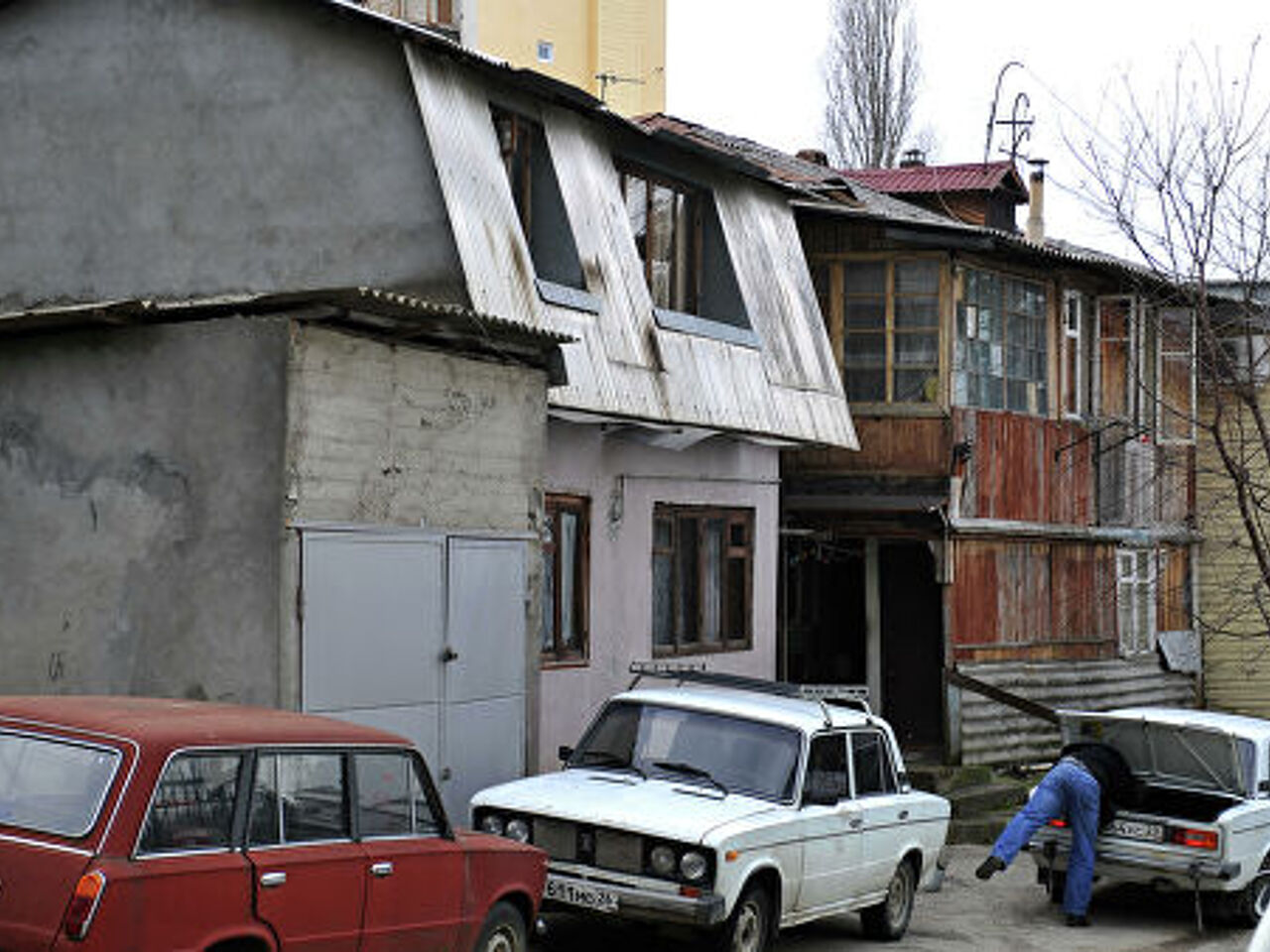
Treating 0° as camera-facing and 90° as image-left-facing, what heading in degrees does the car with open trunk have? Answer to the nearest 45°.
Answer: approximately 225°

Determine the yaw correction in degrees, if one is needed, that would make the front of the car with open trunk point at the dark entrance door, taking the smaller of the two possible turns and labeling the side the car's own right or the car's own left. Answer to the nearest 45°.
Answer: approximately 90° to the car's own left

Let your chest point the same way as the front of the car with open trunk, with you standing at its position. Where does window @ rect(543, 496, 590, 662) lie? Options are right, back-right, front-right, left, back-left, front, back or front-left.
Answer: back-left

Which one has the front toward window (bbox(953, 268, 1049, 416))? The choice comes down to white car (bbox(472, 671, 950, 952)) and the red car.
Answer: the red car

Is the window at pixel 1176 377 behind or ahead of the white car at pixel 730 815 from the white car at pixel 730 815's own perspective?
behind

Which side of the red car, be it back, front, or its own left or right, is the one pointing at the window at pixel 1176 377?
front

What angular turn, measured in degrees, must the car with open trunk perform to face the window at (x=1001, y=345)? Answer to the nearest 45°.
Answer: approximately 45° to its left

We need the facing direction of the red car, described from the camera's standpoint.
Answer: facing away from the viewer and to the right of the viewer

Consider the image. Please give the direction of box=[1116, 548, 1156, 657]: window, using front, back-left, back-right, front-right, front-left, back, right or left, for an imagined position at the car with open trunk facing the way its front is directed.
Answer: front-left

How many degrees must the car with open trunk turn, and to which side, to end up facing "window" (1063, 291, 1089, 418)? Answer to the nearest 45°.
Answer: approximately 45° to its left

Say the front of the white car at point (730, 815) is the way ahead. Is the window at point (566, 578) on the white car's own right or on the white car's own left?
on the white car's own right

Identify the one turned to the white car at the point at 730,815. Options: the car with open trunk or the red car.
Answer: the red car

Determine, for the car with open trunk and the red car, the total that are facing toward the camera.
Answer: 0
